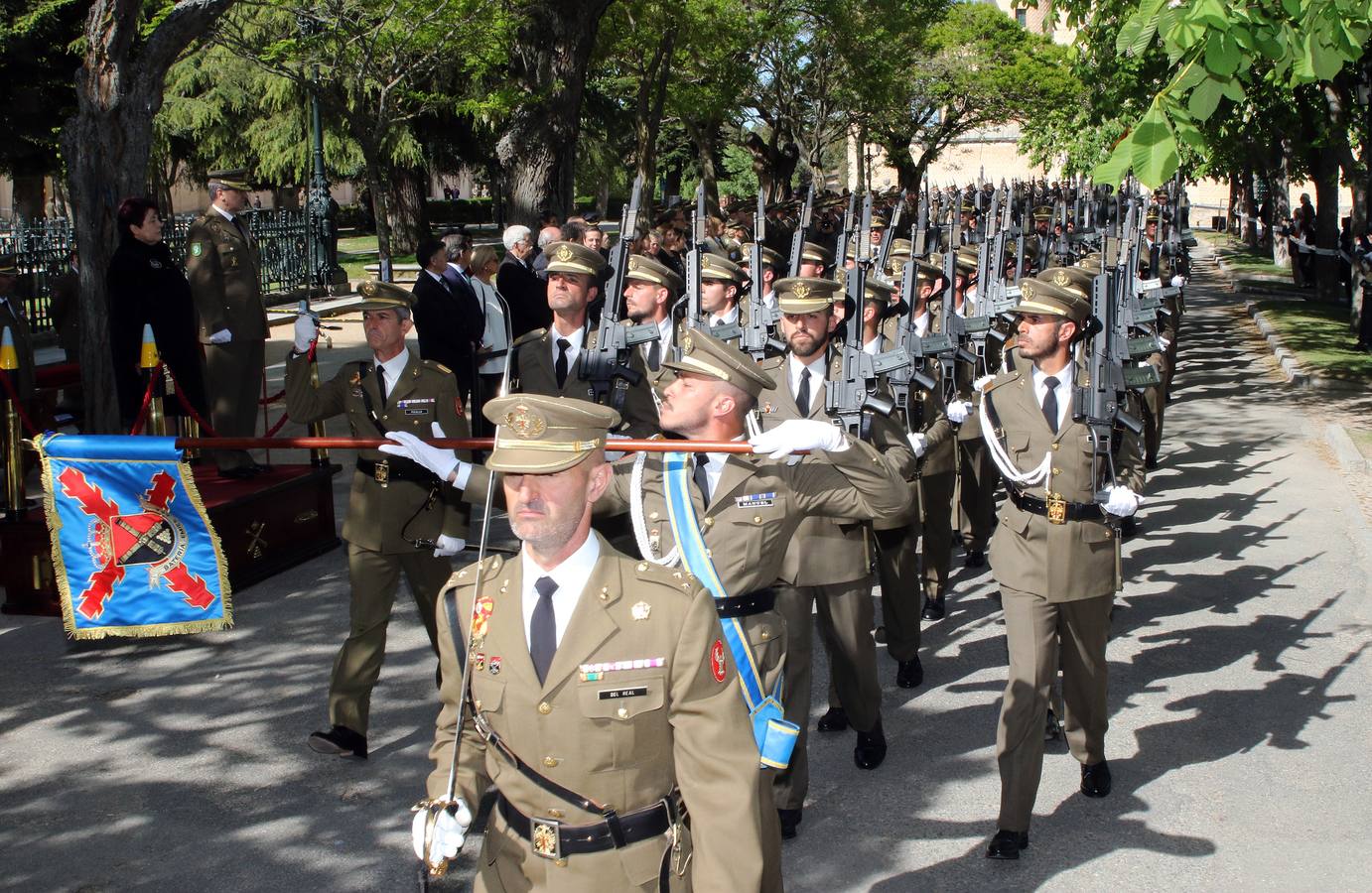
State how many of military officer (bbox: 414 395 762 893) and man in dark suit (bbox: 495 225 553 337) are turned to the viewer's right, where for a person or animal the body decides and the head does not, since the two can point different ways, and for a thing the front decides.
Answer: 1

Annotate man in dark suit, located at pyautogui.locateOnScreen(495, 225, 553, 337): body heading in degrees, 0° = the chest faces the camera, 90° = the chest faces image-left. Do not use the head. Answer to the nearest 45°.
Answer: approximately 270°

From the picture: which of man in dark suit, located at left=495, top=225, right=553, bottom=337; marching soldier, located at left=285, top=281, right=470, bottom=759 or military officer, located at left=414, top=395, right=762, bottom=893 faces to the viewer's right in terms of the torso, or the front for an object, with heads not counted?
the man in dark suit

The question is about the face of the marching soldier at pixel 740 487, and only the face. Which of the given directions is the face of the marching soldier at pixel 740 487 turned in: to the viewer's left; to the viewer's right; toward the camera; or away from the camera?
to the viewer's left

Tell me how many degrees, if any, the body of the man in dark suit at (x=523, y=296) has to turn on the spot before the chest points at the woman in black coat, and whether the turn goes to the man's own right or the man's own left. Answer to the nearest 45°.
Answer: approximately 135° to the man's own right

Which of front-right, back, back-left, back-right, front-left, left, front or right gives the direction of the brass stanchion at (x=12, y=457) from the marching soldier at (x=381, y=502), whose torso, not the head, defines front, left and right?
right

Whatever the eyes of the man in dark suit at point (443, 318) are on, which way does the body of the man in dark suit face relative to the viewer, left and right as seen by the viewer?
facing to the right of the viewer

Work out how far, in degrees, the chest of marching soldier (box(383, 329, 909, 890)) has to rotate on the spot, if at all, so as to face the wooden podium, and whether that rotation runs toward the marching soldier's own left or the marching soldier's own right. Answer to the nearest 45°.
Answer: approximately 90° to the marching soldier's own right

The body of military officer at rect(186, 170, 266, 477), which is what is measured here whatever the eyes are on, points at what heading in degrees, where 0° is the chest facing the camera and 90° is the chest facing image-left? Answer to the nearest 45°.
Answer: approximately 315°

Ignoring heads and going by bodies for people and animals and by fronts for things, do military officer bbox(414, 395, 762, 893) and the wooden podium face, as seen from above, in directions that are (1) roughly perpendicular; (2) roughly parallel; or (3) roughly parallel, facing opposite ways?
roughly perpendicular

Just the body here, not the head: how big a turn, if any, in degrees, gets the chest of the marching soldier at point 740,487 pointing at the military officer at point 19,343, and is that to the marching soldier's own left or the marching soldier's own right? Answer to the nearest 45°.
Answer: approximately 90° to the marching soldier's own right

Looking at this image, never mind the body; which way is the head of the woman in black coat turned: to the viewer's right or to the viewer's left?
to the viewer's right
